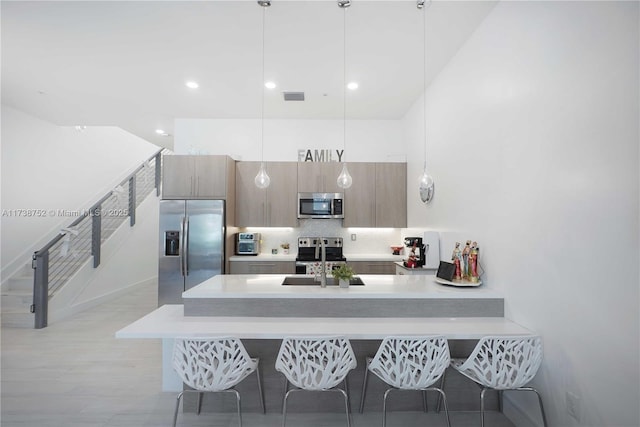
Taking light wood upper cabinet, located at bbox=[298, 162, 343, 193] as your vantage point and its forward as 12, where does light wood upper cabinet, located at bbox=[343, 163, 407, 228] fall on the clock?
light wood upper cabinet, located at bbox=[343, 163, 407, 228] is roughly at 9 o'clock from light wood upper cabinet, located at bbox=[298, 162, 343, 193].

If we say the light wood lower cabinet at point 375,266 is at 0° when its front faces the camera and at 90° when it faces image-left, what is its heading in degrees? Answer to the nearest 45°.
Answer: approximately 0°

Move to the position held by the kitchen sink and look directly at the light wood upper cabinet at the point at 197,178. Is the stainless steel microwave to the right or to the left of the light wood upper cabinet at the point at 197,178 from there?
right

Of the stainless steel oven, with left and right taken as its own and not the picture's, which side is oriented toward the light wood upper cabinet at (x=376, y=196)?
left

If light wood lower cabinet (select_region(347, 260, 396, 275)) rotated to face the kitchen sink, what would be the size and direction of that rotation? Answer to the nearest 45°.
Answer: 0° — it already faces it

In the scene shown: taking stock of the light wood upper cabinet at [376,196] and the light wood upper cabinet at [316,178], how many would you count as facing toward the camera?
2

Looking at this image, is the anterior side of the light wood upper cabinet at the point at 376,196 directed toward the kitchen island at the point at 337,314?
yes

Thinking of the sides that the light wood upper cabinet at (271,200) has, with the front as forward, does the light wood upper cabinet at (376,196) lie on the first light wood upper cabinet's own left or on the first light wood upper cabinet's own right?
on the first light wood upper cabinet's own left

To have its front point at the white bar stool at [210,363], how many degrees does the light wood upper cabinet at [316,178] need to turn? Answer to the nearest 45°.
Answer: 0° — it already faces it
